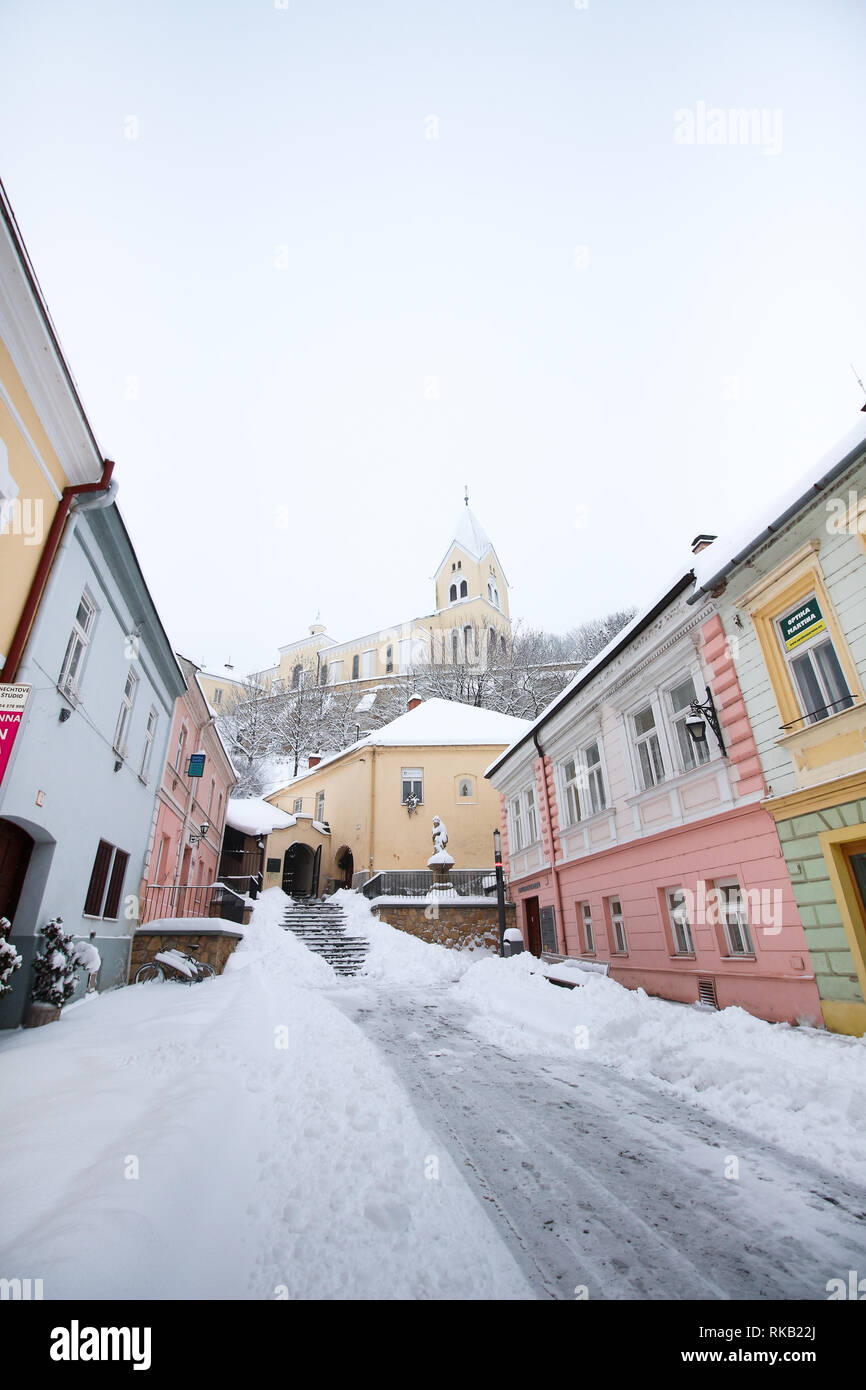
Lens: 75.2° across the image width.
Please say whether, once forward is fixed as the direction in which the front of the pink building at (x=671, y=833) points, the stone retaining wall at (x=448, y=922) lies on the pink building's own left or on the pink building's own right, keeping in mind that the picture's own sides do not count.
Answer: on the pink building's own right

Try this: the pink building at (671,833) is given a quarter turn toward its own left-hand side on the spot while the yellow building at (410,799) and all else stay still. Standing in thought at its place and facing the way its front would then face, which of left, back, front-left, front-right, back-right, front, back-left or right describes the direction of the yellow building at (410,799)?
back

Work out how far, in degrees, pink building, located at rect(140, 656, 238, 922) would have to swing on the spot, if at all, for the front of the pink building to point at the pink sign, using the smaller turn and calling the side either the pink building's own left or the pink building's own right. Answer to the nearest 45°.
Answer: approximately 45° to the pink building's own right

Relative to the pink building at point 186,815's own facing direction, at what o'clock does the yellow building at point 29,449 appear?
The yellow building is roughly at 2 o'clock from the pink building.

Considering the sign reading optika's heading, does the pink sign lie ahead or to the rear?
ahead

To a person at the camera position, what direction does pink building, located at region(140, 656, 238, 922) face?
facing the viewer and to the right of the viewer

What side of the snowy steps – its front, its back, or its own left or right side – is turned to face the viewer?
front

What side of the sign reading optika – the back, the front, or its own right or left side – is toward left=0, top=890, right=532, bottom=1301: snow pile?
front

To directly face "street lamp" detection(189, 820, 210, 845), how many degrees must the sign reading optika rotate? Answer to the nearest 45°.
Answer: approximately 45° to its right

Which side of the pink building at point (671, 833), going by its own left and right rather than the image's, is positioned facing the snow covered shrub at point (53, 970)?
front

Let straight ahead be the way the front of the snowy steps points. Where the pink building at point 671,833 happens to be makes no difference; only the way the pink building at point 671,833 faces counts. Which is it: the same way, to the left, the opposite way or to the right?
to the right

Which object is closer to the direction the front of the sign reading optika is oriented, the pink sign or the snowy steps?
the pink sign

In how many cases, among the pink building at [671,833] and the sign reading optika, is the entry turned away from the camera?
0

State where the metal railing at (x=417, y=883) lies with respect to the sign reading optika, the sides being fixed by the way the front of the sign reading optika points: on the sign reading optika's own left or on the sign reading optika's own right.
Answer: on the sign reading optika's own right

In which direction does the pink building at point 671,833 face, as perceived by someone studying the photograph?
facing the viewer and to the left of the viewer

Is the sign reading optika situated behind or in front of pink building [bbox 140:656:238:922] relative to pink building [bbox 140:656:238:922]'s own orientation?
in front

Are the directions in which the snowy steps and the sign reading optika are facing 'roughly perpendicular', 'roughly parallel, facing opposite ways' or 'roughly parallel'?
roughly perpendicular

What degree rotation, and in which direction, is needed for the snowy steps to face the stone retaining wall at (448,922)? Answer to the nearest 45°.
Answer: approximately 90° to its left

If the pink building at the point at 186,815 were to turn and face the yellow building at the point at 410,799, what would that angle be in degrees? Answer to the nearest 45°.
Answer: approximately 90° to its left
